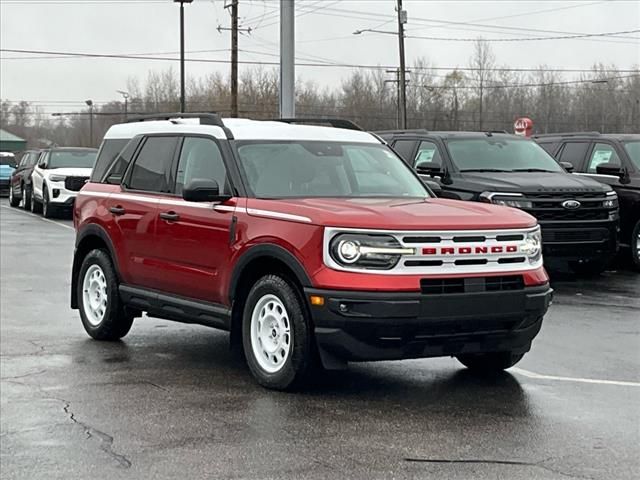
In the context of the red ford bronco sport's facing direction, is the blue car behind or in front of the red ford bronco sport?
behind

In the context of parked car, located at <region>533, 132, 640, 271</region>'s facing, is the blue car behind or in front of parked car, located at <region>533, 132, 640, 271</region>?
behind

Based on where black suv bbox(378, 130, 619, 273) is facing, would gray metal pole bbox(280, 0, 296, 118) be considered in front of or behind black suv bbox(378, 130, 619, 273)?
behind

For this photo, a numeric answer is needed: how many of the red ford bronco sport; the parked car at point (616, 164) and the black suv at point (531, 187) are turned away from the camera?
0

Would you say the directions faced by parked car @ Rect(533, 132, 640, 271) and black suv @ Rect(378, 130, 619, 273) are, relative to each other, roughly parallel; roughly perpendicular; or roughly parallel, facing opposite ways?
roughly parallel

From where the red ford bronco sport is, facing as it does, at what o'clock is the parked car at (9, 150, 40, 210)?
The parked car is roughly at 7 o'clock from the red ford bronco sport.

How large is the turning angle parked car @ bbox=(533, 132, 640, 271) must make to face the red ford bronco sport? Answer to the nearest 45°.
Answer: approximately 45° to its right

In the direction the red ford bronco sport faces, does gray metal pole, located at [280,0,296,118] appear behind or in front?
behind

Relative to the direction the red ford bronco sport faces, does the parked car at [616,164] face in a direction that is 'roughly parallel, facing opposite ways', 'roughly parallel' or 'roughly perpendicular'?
roughly parallel

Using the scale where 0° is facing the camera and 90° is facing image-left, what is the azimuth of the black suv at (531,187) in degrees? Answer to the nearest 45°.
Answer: approximately 315°

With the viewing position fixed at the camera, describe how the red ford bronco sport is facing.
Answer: facing the viewer and to the right of the viewer
